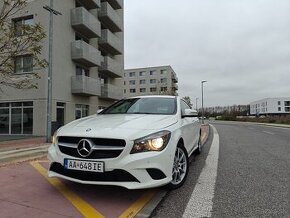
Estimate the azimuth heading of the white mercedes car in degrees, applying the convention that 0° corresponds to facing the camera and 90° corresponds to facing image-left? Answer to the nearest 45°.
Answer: approximately 45°

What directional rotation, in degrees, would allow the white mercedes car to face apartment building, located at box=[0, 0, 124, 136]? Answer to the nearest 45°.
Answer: approximately 135° to its right
